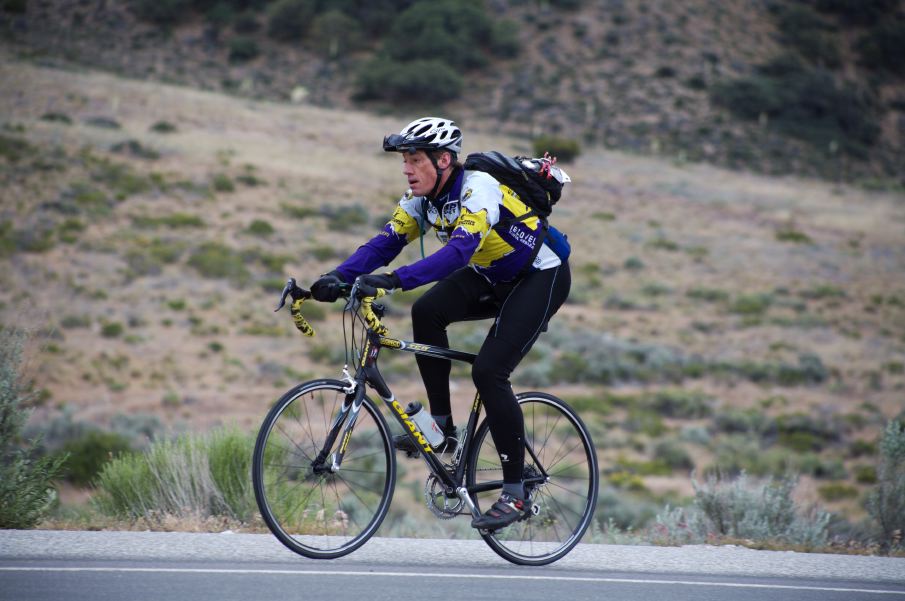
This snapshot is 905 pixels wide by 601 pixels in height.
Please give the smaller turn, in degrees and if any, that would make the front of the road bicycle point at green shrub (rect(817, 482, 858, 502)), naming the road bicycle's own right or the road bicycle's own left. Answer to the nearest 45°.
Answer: approximately 180°

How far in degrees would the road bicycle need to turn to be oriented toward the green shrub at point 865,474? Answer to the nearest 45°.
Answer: approximately 180°

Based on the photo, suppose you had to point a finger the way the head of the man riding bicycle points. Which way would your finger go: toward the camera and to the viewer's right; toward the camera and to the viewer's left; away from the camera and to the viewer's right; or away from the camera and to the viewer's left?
toward the camera and to the viewer's left

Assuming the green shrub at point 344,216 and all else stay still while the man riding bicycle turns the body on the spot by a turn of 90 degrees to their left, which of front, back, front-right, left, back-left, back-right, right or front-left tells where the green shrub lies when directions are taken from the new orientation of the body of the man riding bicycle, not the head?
back-left

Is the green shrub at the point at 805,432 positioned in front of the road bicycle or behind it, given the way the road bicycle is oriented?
behind

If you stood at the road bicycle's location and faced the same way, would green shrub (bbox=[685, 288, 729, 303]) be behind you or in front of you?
behind

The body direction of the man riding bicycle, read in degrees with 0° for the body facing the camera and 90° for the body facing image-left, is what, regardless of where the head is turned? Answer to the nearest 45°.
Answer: approximately 45°

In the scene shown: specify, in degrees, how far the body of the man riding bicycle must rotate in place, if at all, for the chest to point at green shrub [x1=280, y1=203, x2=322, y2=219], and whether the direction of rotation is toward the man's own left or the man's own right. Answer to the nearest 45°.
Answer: approximately 135° to the man's own right

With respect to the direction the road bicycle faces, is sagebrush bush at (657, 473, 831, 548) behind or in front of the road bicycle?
behind

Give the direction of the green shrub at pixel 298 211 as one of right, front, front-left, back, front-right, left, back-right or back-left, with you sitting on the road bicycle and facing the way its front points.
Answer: back-right

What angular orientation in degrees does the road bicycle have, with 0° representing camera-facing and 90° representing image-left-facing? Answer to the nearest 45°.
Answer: approximately 45°
